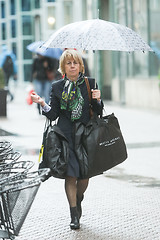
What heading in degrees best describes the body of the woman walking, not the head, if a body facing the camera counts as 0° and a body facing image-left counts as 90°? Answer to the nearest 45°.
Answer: approximately 0°

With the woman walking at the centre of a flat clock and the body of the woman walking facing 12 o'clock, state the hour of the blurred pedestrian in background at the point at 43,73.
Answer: The blurred pedestrian in background is roughly at 6 o'clock from the woman walking.
